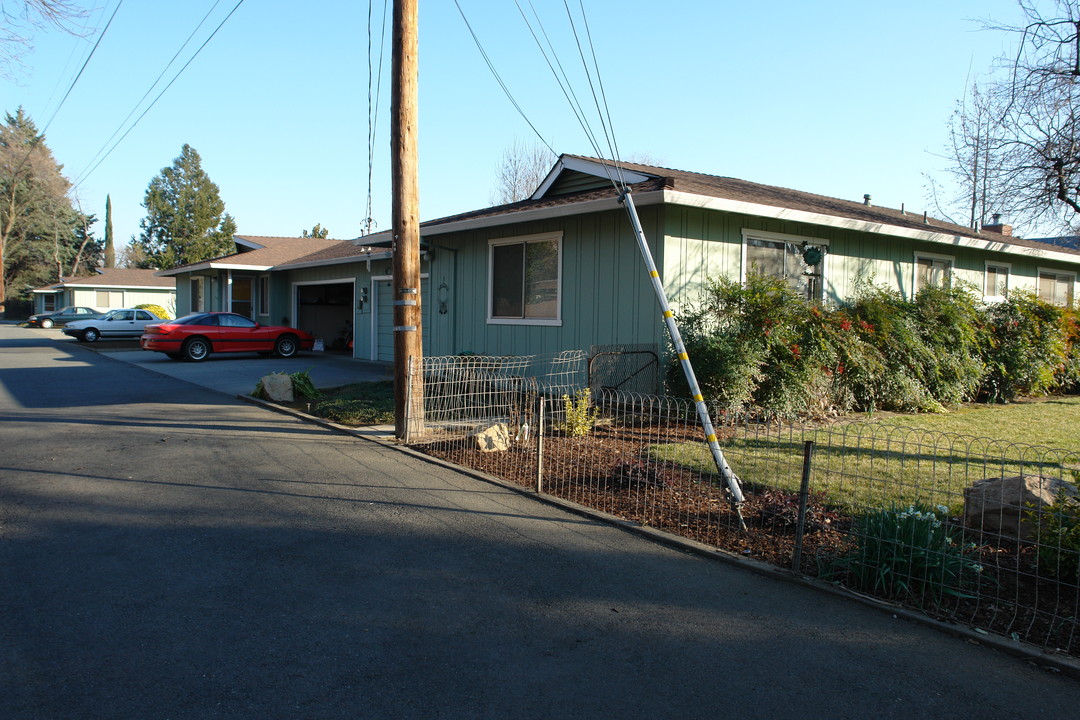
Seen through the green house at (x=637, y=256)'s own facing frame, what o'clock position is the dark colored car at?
The dark colored car is roughly at 3 o'clock from the green house.

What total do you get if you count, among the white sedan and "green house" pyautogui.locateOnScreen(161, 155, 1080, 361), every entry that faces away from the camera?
0

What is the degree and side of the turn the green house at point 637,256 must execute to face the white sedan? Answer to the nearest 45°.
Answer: approximately 90° to its right

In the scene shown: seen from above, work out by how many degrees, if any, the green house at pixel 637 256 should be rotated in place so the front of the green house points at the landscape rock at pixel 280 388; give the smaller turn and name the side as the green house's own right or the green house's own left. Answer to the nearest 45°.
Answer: approximately 45° to the green house's own right

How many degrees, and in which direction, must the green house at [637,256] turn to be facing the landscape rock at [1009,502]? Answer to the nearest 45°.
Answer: approximately 45° to its left

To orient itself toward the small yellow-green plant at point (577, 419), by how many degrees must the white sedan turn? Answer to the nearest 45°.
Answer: approximately 45° to its left

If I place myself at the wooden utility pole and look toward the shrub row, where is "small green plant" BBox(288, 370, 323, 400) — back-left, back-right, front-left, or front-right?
back-left

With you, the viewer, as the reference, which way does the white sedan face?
facing the viewer and to the left of the viewer

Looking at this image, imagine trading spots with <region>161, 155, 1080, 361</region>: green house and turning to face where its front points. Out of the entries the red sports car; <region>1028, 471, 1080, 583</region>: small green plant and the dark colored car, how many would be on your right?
2
